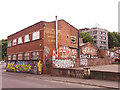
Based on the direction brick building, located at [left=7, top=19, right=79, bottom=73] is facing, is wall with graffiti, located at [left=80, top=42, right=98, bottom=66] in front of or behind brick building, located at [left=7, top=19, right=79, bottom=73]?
behind

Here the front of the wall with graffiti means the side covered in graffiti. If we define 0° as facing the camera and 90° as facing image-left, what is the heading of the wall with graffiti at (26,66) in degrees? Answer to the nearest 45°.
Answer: approximately 45°

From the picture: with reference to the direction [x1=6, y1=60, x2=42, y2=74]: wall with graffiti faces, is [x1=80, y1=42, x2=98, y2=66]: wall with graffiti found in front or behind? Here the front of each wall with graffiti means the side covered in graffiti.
behind

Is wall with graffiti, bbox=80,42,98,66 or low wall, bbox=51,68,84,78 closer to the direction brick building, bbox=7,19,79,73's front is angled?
the low wall

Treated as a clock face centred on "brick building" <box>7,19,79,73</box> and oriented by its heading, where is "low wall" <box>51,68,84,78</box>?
The low wall is roughly at 10 o'clock from the brick building.

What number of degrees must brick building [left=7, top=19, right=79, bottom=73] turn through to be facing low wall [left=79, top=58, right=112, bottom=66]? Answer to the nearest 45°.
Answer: approximately 180°

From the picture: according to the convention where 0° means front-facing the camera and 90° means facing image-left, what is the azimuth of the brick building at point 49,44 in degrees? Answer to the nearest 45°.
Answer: approximately 45°
